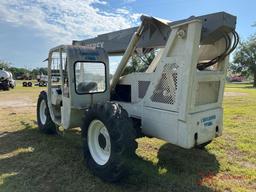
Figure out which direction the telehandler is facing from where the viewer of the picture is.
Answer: facing away from the viewer and to the left of the viewer
